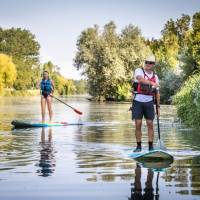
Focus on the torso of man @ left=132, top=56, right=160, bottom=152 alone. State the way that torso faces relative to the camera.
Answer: toward the camera
